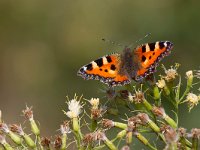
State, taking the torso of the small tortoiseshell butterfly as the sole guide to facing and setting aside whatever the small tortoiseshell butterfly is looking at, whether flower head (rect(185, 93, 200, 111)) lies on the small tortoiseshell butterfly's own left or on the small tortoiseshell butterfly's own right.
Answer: on the small tortoiseshell butterfly's own right

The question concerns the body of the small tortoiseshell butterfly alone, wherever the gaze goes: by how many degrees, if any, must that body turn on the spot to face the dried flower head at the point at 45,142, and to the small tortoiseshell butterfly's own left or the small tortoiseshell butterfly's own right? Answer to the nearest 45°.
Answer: approximately 90° to the small tortoiseshell butterfly's own left

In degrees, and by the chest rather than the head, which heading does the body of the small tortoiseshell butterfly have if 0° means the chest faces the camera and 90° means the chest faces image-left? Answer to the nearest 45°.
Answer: approximately 180°
